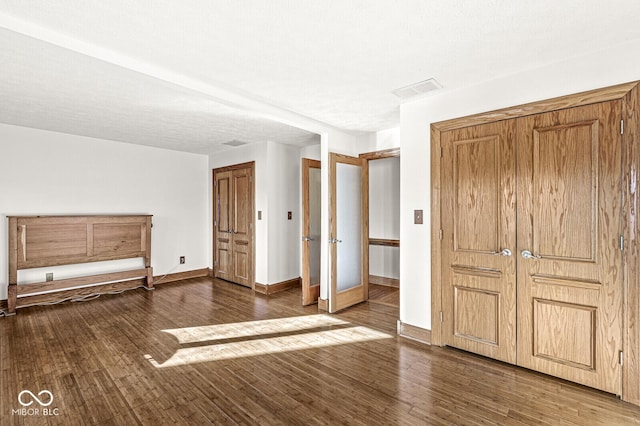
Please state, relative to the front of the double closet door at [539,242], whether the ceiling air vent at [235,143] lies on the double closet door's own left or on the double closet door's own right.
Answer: on the double closet door's own right

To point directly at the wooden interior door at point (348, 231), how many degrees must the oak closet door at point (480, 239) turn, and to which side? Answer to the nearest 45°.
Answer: approximately 90° to its right

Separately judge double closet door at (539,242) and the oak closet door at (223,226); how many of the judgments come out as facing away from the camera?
0

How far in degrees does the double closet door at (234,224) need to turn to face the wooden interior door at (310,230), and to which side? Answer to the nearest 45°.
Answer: approximately 90° to its left

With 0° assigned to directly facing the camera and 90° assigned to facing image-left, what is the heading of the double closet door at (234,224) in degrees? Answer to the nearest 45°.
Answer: approximately 45°

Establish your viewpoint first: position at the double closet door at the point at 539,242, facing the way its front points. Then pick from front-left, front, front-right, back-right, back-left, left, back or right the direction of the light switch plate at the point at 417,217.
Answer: front-right

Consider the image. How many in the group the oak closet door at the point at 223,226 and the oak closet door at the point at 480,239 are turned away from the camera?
0

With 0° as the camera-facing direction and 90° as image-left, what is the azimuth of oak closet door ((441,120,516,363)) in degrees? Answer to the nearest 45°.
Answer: approximately 45°

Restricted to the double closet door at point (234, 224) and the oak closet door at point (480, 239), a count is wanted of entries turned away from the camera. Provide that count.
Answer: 0

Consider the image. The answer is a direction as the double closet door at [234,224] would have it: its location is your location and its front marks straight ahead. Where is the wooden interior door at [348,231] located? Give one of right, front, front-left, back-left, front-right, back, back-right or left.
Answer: left

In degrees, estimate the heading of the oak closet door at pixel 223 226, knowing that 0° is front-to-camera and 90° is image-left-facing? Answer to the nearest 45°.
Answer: approximately 45°

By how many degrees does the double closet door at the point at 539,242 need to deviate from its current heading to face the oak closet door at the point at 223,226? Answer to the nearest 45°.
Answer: approximately 45° to its right

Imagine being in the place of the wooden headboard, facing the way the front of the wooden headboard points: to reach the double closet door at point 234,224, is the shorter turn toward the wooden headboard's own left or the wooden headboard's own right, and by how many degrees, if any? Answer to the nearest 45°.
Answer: approximately 45° to the wooden headboard's own left
